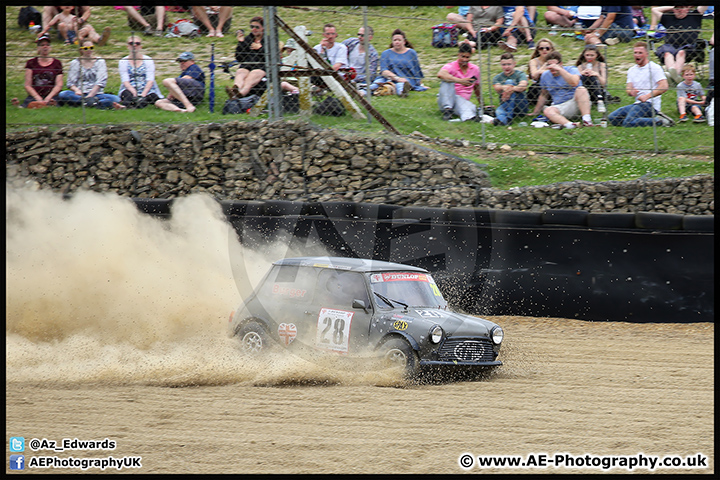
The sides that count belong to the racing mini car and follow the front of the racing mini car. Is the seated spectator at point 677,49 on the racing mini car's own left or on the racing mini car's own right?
on the racing mini car's own left

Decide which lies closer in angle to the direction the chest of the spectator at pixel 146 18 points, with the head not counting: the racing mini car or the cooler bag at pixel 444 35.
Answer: the racing mini car

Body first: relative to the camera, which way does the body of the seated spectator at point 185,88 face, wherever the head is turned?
to the viewer's left

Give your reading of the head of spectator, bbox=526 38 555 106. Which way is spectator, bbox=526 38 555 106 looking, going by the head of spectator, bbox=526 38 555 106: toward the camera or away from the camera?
toward the camera

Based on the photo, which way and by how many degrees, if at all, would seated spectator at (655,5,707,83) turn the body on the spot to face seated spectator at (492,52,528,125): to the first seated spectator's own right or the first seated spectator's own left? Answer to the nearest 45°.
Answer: approximately 90° to the first seated spectator's own right

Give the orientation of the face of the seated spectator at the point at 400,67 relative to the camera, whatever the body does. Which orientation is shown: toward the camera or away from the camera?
toward the camera

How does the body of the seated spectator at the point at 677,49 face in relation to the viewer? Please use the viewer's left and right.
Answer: facing the viewer

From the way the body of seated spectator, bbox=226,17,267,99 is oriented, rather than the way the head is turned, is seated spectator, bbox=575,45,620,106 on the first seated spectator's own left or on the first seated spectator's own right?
on the first seated spectator's own left

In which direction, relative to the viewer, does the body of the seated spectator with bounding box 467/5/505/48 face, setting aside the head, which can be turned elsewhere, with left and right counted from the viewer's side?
facing the viewer and to the left of the viewer

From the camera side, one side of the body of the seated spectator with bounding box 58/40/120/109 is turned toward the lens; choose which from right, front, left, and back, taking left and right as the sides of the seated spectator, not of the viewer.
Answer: front

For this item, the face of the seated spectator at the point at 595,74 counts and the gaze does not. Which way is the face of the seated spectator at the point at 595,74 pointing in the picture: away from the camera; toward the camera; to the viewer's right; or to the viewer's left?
toward the camera

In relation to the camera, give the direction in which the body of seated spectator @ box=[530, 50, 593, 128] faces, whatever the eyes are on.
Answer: toward the camera

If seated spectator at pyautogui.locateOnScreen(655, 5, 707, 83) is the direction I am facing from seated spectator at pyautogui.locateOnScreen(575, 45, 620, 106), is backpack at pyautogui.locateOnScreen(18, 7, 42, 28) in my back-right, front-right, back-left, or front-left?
back-left
